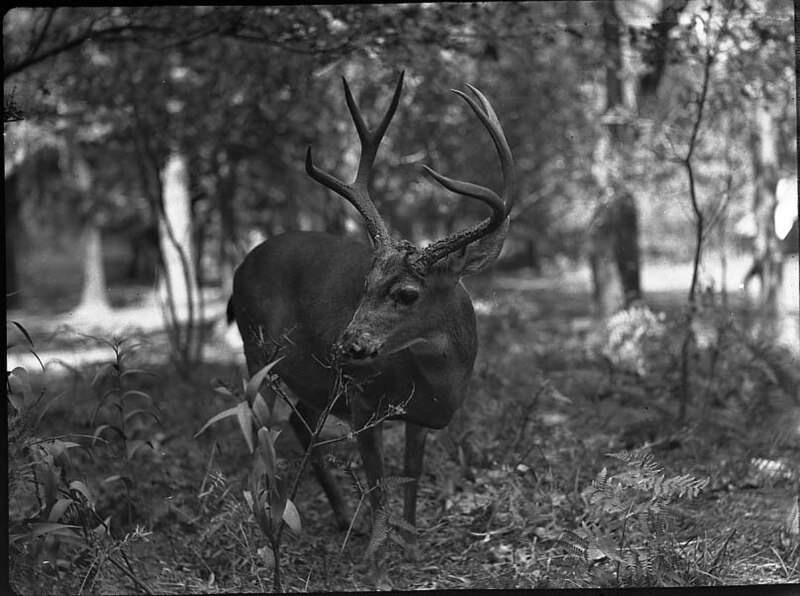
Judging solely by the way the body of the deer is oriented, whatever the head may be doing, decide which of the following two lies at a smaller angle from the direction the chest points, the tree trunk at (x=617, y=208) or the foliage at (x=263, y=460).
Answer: the foliage

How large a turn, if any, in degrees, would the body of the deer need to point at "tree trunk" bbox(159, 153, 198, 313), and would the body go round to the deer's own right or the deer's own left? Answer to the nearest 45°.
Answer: approximately 135° to the deer's own left

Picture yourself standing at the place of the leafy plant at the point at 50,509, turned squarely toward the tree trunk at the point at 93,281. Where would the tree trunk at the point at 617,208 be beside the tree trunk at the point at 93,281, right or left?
right

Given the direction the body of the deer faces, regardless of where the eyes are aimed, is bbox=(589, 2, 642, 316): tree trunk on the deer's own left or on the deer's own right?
on the deer's own left

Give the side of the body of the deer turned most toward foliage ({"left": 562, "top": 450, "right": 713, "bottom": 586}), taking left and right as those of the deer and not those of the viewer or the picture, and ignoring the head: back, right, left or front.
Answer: front

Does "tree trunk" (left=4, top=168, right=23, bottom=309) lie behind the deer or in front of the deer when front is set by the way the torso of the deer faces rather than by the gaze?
behind

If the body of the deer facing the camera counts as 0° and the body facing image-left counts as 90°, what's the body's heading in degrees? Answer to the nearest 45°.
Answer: approximately 315°
